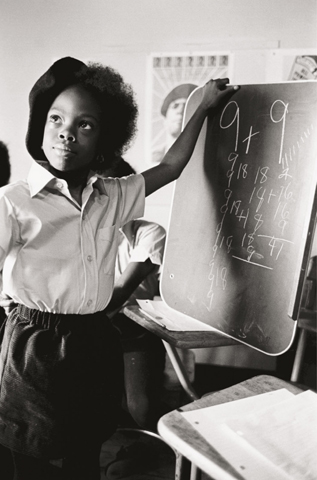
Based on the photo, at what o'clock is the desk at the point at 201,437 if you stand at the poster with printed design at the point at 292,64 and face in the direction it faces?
The desk is roughly at 12 o'clock from the poster with printed design.

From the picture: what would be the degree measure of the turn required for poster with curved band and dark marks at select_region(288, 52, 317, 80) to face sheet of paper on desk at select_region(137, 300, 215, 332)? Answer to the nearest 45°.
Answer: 0° — it already faces it

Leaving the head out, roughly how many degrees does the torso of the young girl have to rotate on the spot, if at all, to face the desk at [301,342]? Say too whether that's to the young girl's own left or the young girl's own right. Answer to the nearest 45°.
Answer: approximately 45° to the young girl's own left

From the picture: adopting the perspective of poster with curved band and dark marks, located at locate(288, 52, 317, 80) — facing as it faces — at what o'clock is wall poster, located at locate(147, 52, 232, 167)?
The wall poster is roughly at 3 o'clock from the poster with curved band and dark marks.

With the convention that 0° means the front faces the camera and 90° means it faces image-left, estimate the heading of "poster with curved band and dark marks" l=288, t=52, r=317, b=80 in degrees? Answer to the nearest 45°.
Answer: approximately 0°

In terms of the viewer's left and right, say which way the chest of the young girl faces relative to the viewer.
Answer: facing the viewer and to the right of the viewer

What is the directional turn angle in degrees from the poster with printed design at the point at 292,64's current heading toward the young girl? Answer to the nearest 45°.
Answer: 0° — it already faces them

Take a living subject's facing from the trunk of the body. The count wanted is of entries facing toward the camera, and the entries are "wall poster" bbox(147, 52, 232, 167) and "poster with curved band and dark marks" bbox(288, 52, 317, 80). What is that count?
2

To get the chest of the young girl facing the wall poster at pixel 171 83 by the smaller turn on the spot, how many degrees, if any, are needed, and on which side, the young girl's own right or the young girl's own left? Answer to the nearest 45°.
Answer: approximately 135° to the young girl's own left

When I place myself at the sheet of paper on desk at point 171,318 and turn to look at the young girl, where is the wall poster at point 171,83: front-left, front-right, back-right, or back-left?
back-right

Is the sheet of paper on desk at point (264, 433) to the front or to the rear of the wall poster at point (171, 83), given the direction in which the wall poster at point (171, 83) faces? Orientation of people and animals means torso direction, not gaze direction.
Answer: to the front
